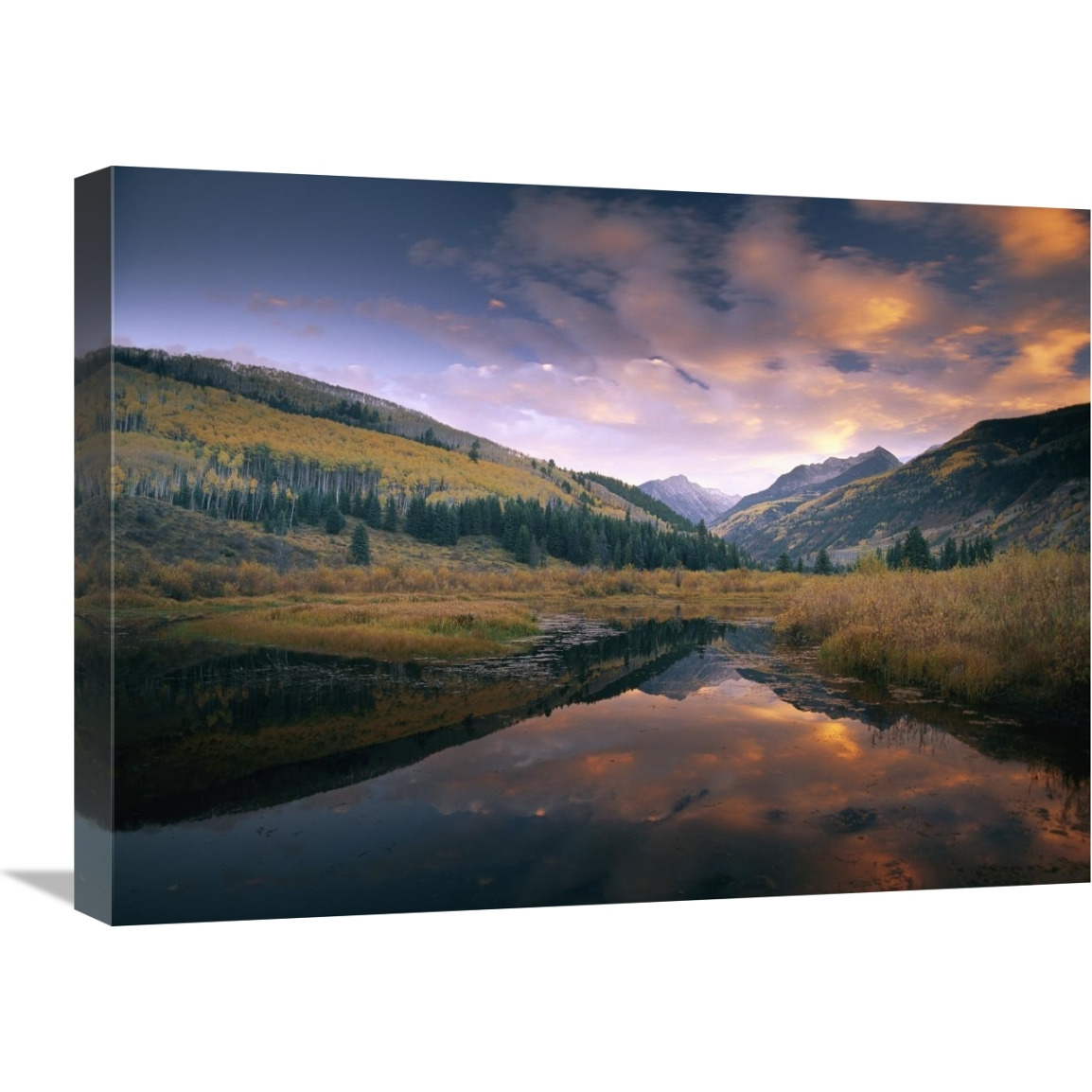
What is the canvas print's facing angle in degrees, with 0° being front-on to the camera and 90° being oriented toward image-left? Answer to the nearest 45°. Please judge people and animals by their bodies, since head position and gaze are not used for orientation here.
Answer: approximately 315°
